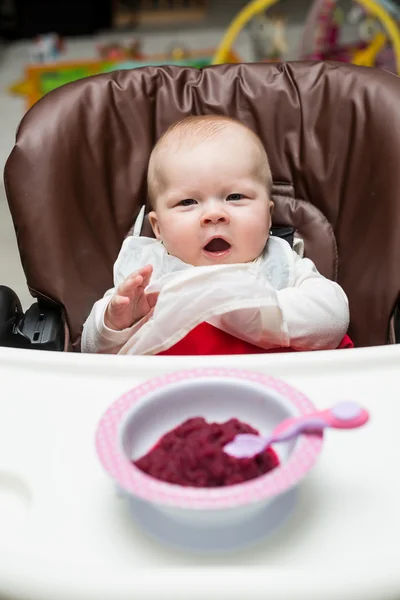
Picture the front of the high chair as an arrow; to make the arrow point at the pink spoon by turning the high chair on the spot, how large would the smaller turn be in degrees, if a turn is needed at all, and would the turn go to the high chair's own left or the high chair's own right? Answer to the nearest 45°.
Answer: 0° — it already faces it

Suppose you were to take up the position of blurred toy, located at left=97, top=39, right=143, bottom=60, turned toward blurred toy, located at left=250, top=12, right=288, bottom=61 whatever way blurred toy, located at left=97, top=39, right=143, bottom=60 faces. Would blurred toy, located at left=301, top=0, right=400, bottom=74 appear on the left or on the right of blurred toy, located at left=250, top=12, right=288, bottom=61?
right

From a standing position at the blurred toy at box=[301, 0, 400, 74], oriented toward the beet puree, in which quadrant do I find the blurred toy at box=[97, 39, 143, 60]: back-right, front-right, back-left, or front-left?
back-right

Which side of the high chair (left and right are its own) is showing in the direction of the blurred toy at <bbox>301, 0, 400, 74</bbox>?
back

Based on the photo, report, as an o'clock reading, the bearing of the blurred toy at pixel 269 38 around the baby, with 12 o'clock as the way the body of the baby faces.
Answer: The blurred toy is roughly at 6 o'clock from the baby.

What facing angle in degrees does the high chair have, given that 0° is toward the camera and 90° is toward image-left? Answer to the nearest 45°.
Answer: approximately 0°

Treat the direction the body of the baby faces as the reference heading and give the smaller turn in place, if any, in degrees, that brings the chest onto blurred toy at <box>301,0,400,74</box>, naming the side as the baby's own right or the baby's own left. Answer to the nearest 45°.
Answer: approximately 180°

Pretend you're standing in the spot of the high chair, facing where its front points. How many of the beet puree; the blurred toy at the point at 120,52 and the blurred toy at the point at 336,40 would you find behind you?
2

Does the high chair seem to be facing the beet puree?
yes

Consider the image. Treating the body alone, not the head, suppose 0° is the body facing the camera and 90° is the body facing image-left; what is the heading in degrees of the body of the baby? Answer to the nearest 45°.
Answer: approximately 0°

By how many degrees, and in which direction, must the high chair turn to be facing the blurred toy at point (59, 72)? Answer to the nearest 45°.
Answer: approximately 180°

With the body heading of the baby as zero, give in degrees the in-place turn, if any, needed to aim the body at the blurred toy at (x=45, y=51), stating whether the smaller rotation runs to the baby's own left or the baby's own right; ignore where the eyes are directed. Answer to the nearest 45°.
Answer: approximately 180°

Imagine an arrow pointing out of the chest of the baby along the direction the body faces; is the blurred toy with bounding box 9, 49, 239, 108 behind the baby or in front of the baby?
behind

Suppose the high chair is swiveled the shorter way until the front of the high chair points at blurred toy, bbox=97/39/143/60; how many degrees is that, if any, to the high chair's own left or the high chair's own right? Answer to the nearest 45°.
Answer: approximately 180°

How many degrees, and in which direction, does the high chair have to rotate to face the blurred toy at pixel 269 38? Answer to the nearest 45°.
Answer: approximately 180°

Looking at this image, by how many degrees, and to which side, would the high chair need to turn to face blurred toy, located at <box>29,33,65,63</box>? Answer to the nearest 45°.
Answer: approximately 180°
